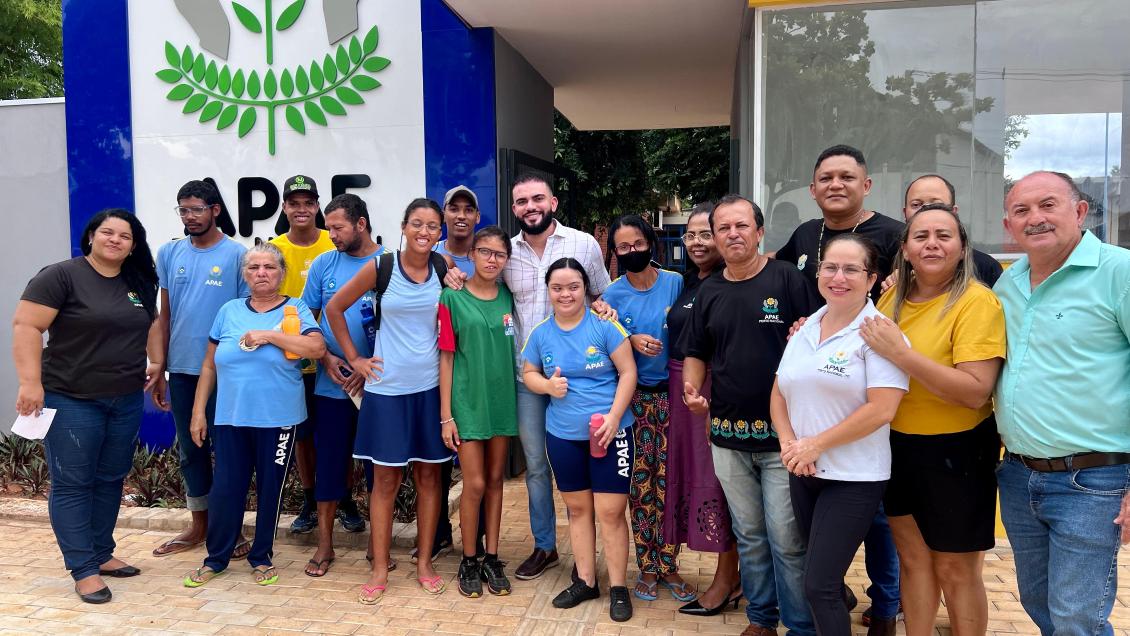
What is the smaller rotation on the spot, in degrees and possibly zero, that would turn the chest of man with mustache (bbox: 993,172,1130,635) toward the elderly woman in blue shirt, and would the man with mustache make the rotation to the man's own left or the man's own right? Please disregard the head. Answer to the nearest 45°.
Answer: approximately 45° to the man's own right

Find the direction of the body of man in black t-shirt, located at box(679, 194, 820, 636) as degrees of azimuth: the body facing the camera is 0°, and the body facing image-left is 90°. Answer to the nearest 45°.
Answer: approximately 0°

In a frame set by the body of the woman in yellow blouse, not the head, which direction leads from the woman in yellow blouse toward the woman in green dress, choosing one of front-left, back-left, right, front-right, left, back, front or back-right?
front-right

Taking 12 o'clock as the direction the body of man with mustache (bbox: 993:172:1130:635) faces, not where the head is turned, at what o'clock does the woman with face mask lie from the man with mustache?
The woman with face mask is roughly at 2 o'clock from the man with mustache.

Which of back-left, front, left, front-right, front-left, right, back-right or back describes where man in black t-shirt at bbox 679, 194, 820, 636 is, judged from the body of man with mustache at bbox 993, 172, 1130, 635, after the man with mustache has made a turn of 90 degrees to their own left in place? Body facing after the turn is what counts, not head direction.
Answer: back-right

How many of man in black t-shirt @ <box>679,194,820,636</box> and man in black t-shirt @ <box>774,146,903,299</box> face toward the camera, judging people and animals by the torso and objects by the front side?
2

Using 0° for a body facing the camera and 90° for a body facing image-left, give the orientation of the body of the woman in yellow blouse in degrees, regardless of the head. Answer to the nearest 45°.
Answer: approximately 45°

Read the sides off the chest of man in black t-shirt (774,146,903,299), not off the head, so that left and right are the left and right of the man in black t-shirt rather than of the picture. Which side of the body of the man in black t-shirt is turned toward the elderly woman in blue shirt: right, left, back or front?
right

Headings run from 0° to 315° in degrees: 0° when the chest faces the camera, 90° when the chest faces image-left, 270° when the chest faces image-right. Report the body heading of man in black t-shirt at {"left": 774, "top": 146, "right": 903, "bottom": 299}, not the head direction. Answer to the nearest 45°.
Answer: approximately 0°

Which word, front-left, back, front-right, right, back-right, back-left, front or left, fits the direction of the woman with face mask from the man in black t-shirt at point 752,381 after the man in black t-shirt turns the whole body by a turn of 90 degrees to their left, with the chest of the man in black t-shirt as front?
back-left

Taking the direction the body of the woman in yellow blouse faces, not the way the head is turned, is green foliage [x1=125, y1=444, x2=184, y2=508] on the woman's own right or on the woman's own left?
on the woman's own right

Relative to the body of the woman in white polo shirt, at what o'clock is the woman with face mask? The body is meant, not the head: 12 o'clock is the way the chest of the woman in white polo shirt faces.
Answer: The woman with face mask is roughly at 3 o'clock from the woman in white polo shirt.
